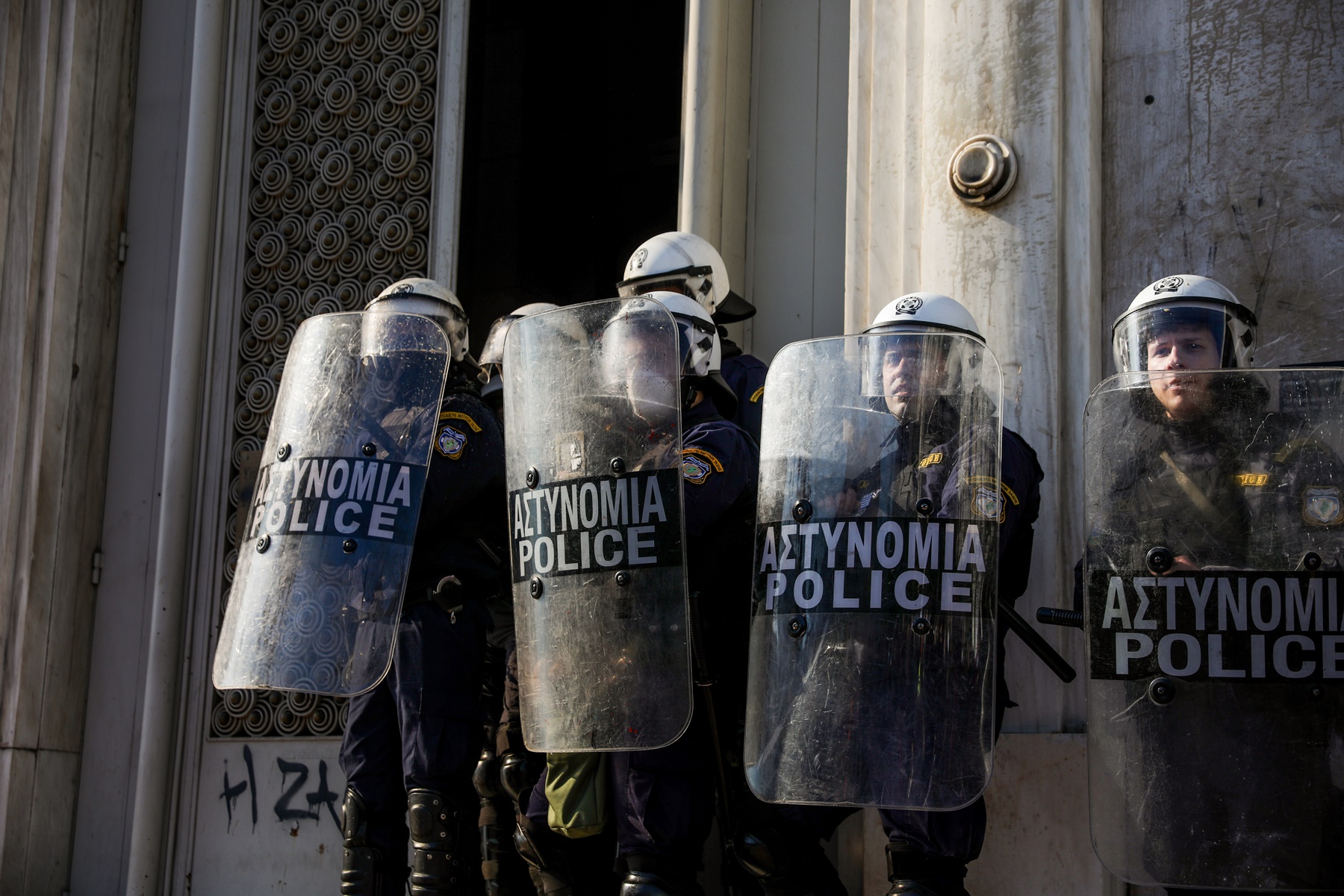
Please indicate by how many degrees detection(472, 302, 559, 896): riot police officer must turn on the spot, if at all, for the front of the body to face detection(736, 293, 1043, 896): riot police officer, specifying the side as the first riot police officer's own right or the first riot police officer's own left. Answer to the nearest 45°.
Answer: approximately 90° to the first riot police officer's own left

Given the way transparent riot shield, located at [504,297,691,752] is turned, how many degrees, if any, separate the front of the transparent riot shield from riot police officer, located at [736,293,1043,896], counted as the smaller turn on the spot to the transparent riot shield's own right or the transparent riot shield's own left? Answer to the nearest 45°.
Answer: approximately 90° to the transparent riot shield's own left

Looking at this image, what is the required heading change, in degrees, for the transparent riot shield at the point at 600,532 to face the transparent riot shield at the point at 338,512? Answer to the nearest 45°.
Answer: approximately 90° to its right

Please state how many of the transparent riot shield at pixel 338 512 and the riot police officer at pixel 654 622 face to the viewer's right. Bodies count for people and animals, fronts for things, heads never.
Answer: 0

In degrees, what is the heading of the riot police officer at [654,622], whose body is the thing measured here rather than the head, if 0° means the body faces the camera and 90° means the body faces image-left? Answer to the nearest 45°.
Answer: approximately 45°

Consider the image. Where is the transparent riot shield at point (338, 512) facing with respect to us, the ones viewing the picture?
facing the viewer and to the left of the viewer

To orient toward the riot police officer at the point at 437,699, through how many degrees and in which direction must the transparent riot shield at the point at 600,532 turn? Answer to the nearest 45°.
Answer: approximately 90° to its right

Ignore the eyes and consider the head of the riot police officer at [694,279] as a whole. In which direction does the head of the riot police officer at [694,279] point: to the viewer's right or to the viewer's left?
to the viewer's left

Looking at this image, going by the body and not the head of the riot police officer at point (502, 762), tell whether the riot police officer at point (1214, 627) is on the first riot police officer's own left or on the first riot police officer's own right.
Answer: on the first riot police officer's own left
